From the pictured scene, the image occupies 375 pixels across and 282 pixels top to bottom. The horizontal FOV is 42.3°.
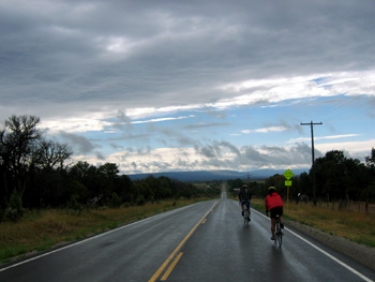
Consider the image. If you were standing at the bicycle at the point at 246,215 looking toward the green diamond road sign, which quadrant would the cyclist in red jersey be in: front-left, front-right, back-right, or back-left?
back-right

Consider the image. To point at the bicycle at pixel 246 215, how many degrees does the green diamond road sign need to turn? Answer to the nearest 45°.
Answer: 0° — it already faces it

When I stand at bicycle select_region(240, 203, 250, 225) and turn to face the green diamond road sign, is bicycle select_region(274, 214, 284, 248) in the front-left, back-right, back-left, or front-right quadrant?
back-right

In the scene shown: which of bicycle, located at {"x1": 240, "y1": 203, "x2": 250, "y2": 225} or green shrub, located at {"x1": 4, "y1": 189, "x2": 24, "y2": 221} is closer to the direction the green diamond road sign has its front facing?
the bicycle

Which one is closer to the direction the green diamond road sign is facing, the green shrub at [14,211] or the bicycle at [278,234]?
the bicycle

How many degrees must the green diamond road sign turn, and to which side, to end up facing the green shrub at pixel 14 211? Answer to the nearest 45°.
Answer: approximately 45° to its right

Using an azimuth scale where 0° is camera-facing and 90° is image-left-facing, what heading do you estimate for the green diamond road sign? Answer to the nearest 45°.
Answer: approximately 0°

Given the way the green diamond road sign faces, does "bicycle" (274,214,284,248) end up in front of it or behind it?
in front

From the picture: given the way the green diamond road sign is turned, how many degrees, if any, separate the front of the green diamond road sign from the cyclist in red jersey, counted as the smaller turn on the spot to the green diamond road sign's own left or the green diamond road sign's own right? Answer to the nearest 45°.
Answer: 0° — it already faces them
